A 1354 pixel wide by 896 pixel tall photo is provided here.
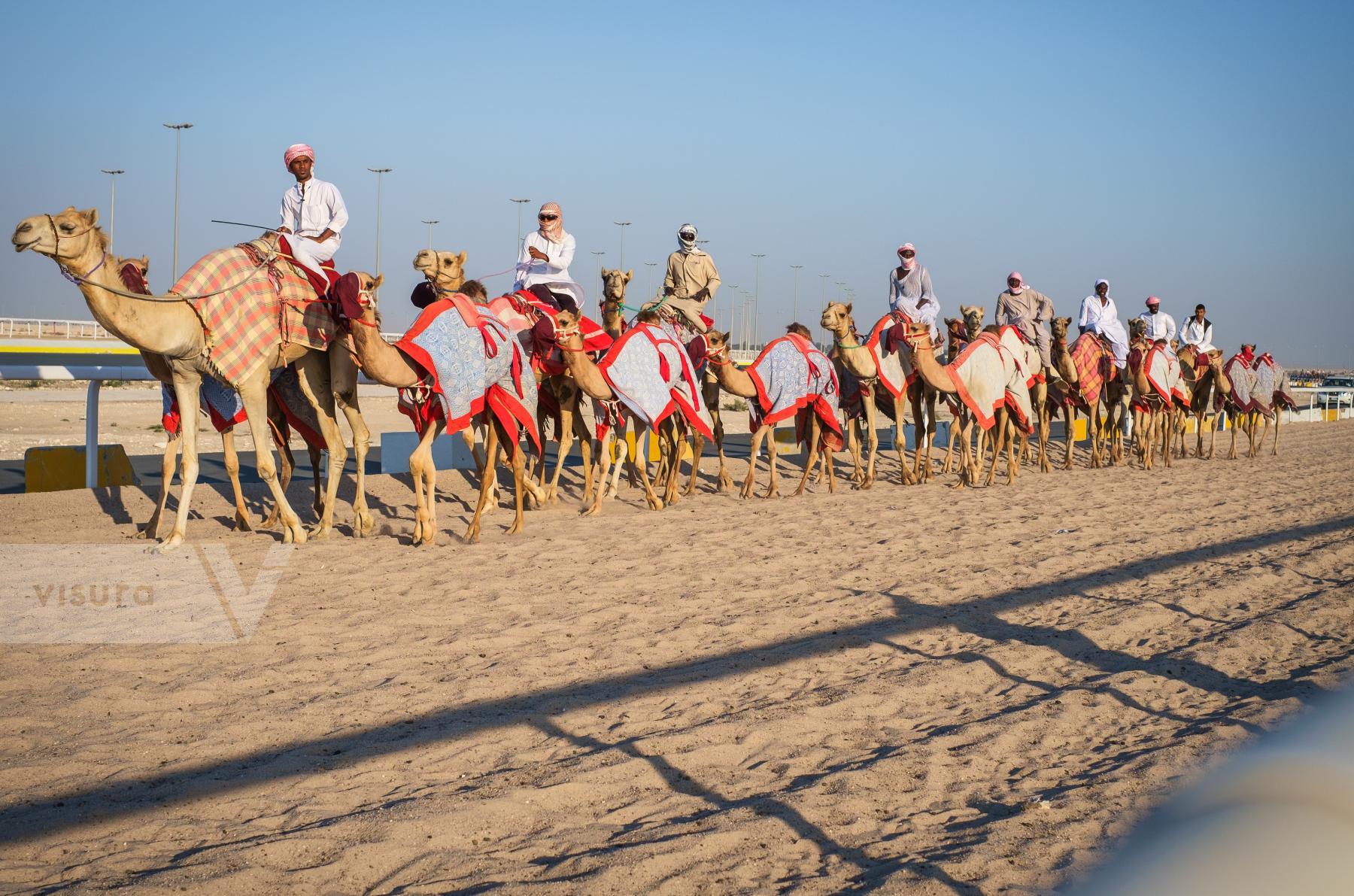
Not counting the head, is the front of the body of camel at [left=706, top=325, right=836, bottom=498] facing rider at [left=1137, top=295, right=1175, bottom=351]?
no

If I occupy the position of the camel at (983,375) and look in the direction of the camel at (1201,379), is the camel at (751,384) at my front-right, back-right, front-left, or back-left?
back-left

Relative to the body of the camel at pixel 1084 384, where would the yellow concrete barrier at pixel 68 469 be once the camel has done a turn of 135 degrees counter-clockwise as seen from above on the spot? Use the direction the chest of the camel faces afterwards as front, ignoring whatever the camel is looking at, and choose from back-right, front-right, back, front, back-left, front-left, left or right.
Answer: back-right

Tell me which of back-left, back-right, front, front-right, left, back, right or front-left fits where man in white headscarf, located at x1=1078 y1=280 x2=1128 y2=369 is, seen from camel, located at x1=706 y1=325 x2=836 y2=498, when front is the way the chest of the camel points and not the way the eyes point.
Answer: back

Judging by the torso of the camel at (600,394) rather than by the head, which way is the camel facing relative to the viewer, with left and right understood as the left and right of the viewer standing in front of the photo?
facing the viewer and to the left of the viewer

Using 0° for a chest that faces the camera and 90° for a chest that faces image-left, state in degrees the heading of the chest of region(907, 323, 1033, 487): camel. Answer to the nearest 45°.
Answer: approximately 45°

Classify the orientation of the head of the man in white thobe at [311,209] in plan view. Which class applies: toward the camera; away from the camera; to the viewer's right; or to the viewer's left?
toward the camera

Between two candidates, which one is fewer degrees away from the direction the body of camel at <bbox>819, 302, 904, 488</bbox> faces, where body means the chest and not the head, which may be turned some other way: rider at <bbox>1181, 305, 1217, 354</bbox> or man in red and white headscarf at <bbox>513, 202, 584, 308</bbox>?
the man in red and white headscarf

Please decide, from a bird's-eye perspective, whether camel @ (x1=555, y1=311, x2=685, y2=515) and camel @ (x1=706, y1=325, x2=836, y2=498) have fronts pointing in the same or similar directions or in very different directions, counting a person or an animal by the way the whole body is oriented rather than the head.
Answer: same or similar directions

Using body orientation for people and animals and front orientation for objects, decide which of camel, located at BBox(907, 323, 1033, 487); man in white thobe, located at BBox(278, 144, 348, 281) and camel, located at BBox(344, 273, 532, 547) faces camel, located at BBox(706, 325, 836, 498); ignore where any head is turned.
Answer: camel, located at BBox(907, 323, 1033, 487)

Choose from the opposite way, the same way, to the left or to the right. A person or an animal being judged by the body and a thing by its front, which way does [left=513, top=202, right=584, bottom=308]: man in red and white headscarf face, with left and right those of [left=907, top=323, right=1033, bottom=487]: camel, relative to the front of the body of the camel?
the same way

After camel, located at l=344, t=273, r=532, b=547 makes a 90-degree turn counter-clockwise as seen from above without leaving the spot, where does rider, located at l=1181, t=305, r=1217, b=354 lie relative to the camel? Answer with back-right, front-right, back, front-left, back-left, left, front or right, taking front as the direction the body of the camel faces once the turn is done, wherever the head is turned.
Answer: left

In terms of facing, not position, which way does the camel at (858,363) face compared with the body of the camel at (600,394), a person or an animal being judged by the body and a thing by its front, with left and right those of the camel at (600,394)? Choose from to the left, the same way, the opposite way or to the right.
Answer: the same way

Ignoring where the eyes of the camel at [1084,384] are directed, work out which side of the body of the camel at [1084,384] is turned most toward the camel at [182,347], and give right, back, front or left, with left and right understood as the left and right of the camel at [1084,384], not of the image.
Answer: front

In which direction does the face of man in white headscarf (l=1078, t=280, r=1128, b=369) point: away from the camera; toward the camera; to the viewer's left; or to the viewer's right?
toward the camera

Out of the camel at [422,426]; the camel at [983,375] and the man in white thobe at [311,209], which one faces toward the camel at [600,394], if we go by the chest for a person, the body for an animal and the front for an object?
the camel at [983,375]

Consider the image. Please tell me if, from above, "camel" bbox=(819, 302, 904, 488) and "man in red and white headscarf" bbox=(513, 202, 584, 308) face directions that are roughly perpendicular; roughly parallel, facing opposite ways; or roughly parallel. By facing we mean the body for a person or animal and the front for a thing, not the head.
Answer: roughly parallel

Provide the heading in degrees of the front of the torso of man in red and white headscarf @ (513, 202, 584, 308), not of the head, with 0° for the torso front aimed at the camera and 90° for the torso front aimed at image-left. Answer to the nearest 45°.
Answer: approximately 45°

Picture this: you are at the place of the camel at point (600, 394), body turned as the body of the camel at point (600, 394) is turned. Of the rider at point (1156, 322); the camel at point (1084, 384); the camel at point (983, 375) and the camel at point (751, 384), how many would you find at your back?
4

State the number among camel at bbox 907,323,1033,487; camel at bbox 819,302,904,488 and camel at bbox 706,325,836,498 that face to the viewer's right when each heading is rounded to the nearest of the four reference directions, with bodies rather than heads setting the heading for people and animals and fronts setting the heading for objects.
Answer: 0
